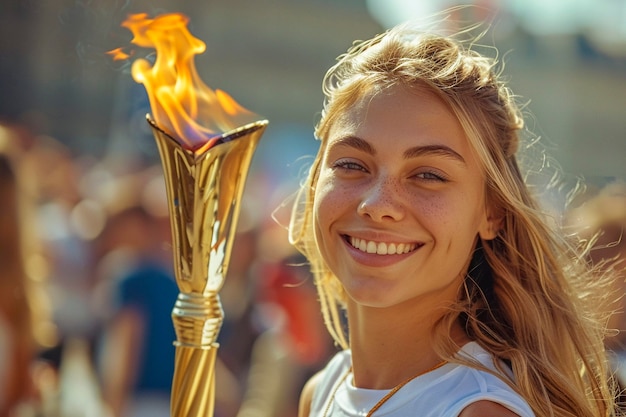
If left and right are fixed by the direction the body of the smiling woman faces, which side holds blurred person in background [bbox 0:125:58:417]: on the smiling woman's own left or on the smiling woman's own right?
on the smiling woman's own right

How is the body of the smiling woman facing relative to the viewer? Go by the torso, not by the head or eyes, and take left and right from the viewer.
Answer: facing the viewer and to the left of the viewer

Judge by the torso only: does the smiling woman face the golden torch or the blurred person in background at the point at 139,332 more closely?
the golden torch

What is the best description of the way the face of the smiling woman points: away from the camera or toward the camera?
toward the camera

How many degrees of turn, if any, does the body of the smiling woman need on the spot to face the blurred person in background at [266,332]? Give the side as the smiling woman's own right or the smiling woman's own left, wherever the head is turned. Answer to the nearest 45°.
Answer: approximately 135° to the smiling woman's own right

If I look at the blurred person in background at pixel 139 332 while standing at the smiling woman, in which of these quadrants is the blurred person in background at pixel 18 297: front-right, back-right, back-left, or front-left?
front-left

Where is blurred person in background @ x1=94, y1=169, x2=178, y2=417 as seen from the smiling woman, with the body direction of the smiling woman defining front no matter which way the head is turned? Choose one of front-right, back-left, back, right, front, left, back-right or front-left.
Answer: right

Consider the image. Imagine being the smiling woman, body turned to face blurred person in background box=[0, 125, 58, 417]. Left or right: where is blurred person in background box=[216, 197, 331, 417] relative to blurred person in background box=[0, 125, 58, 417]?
right

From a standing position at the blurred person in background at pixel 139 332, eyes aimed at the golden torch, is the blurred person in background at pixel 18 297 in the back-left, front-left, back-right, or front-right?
front-right
